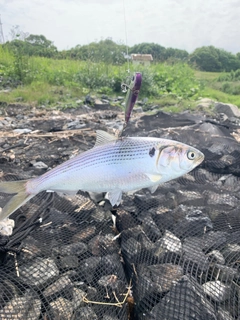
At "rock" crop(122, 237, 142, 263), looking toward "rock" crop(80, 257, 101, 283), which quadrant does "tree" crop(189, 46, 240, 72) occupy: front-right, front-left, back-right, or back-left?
back-right

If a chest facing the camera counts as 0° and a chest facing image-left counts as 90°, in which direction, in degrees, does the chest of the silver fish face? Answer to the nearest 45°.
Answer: approximately 270°
